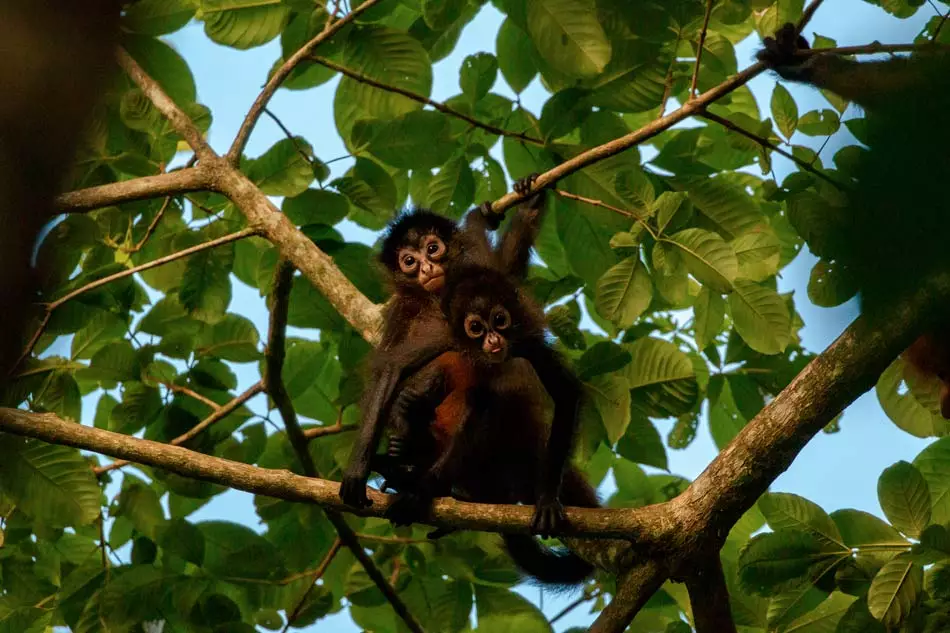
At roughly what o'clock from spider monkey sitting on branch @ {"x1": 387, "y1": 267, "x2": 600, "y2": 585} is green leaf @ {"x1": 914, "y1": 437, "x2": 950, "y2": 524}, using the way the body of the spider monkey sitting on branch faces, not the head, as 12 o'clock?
The green leaf is roughly at 9 o'clock from the spider monkey sitting on branch.

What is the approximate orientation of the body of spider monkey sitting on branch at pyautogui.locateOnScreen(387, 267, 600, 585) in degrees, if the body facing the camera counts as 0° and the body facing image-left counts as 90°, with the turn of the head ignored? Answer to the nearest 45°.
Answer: approximately 0°

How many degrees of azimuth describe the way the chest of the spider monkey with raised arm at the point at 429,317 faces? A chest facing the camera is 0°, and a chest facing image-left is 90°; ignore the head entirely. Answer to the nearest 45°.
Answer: approximately 0°

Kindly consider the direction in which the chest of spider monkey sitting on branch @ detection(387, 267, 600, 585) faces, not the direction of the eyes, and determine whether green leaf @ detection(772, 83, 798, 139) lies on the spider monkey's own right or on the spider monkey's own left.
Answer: on the spider monkey's own left

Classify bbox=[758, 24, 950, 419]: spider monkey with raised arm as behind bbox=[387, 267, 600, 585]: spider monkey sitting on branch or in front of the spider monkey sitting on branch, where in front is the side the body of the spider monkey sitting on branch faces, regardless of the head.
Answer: in front

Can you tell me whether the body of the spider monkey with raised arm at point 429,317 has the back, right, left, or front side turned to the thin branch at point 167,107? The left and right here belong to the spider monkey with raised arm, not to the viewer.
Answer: right

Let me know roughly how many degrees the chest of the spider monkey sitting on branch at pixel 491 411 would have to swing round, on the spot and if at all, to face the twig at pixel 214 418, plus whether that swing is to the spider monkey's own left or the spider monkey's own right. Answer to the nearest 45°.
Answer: approximately 90° to the spider monkey's own right
